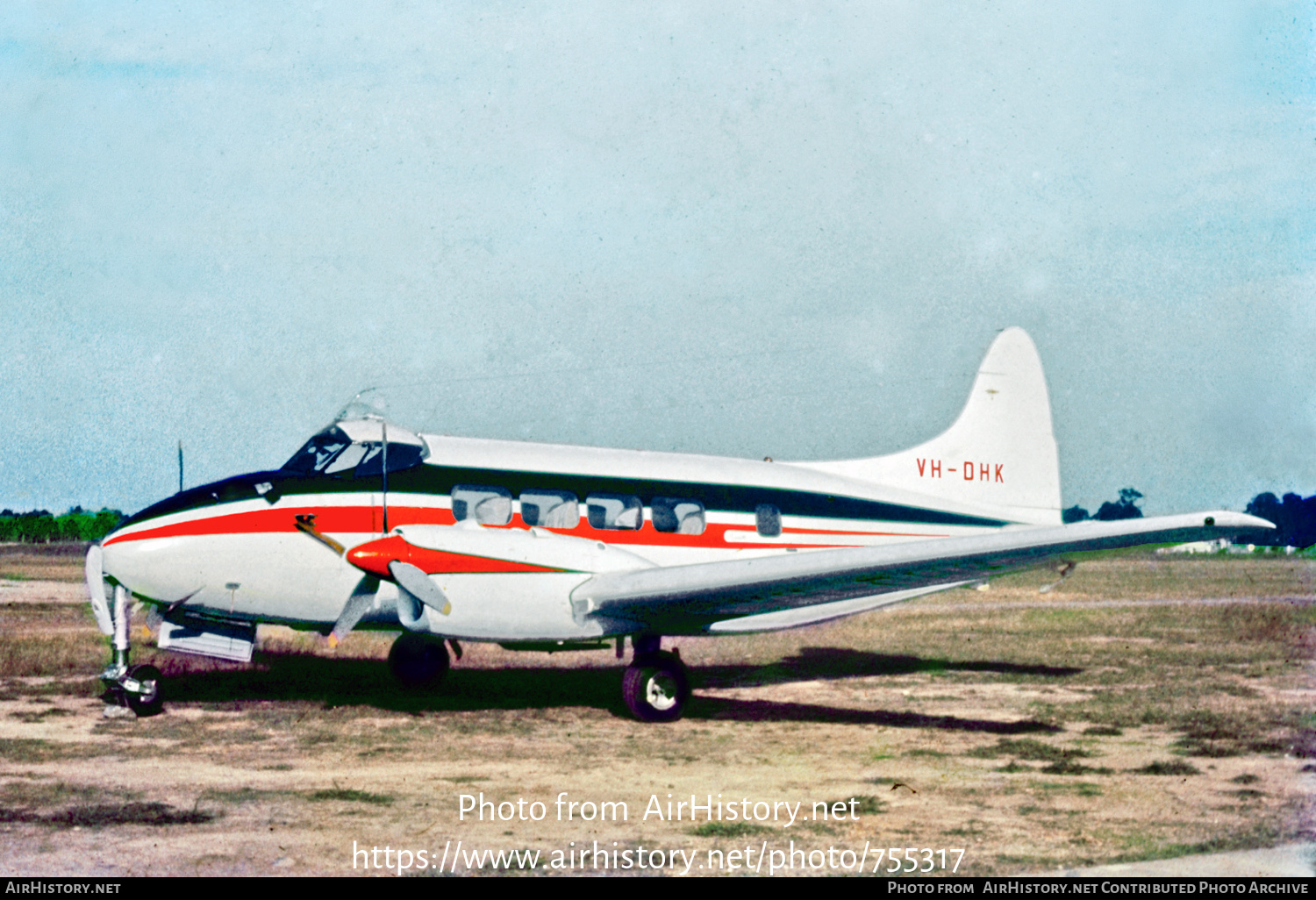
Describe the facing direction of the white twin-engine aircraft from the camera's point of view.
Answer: facing the viewer and to the left of the viewer
